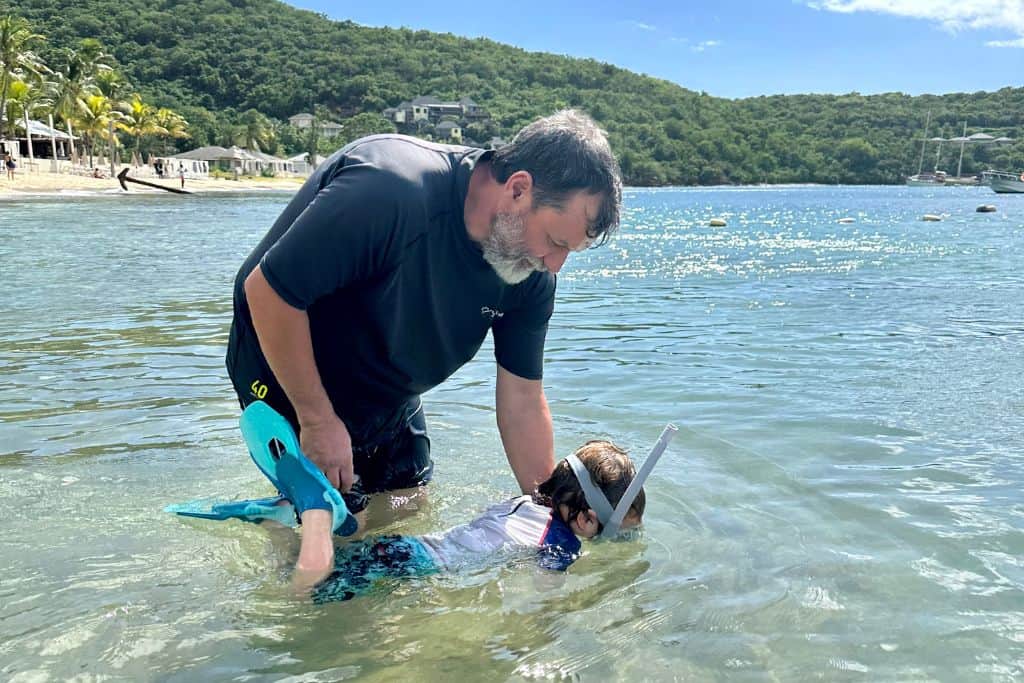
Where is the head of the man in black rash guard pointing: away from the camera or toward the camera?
toward the camera

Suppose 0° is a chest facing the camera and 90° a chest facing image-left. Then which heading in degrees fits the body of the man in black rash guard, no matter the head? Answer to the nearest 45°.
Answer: approximately 315°
